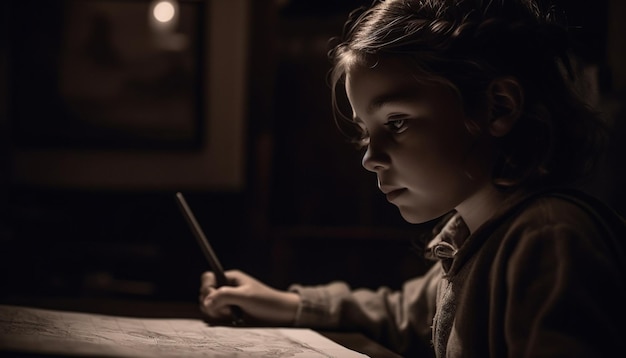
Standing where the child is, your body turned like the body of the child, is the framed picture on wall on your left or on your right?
on your right

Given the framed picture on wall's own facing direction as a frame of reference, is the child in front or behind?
in front

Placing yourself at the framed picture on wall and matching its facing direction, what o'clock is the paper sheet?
The paper sheet is roughly at 12 o'clock from the framed picture on wall.

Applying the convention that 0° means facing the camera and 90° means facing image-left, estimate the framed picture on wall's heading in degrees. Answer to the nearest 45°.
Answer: approximately 0°

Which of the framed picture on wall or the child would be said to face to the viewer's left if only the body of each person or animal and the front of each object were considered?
the child

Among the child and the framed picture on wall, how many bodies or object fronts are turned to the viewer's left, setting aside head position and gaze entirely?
1

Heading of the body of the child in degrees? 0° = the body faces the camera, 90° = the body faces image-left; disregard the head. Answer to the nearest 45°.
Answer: approximately 90°
